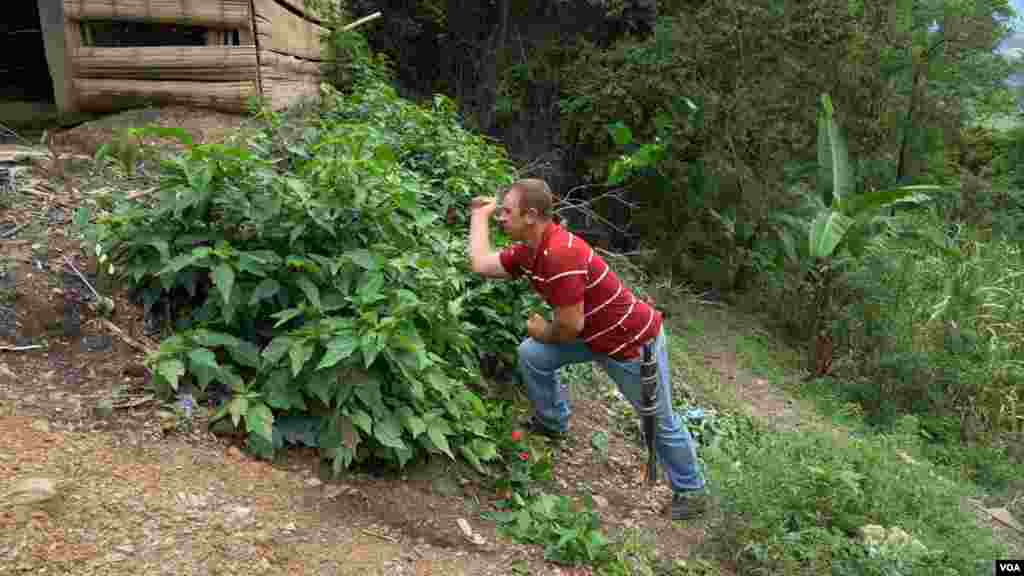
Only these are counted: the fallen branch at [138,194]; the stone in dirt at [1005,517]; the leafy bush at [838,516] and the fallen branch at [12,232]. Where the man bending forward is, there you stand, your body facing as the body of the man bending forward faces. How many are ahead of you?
2

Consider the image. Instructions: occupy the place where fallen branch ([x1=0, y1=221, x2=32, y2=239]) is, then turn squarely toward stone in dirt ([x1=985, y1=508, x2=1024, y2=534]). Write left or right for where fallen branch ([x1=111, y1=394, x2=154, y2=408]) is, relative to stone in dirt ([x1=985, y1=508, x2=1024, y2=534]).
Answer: right

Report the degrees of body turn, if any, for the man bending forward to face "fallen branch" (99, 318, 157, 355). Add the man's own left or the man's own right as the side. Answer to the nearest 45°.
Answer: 0° — they already face it

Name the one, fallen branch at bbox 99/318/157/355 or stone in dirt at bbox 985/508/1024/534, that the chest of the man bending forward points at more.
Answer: the fallen branch

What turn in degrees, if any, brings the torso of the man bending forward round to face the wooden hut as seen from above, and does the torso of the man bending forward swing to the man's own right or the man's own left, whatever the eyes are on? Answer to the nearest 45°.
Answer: approximately 45° to the man's own right

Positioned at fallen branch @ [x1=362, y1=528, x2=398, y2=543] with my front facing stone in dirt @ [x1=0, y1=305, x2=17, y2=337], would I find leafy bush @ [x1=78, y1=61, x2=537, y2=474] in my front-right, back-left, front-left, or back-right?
front-right

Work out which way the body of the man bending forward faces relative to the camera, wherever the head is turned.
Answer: to the viewer's left

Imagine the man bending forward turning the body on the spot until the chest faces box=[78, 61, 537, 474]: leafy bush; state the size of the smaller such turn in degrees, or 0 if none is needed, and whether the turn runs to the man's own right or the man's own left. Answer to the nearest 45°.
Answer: approximately 45° to the man's own left

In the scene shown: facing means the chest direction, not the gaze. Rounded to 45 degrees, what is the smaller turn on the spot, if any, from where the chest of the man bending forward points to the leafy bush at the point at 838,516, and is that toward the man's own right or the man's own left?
approximately 180°

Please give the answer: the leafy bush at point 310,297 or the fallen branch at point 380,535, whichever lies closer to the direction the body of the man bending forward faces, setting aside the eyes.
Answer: the leafy bush

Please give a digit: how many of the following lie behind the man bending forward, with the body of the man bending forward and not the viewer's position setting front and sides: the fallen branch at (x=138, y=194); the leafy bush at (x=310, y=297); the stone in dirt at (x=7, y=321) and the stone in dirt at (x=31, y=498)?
0

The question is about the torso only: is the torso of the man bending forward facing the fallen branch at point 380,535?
no

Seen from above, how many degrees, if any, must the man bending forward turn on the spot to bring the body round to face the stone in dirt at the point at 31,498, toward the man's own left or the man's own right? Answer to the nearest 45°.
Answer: approximately 45° to the man's own left

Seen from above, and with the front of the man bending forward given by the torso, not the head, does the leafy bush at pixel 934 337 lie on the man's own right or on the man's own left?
on the man's own right

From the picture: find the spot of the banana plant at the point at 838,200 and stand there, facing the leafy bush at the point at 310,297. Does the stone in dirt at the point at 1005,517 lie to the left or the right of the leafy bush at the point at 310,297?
left

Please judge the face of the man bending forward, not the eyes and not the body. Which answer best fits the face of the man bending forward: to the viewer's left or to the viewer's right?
to the viewer's left

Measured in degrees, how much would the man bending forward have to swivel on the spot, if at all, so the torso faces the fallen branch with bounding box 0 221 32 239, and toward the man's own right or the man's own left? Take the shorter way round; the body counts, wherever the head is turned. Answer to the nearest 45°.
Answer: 0° — they already face it

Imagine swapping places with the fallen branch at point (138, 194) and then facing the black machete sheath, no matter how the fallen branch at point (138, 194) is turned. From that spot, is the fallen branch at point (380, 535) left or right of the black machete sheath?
right
